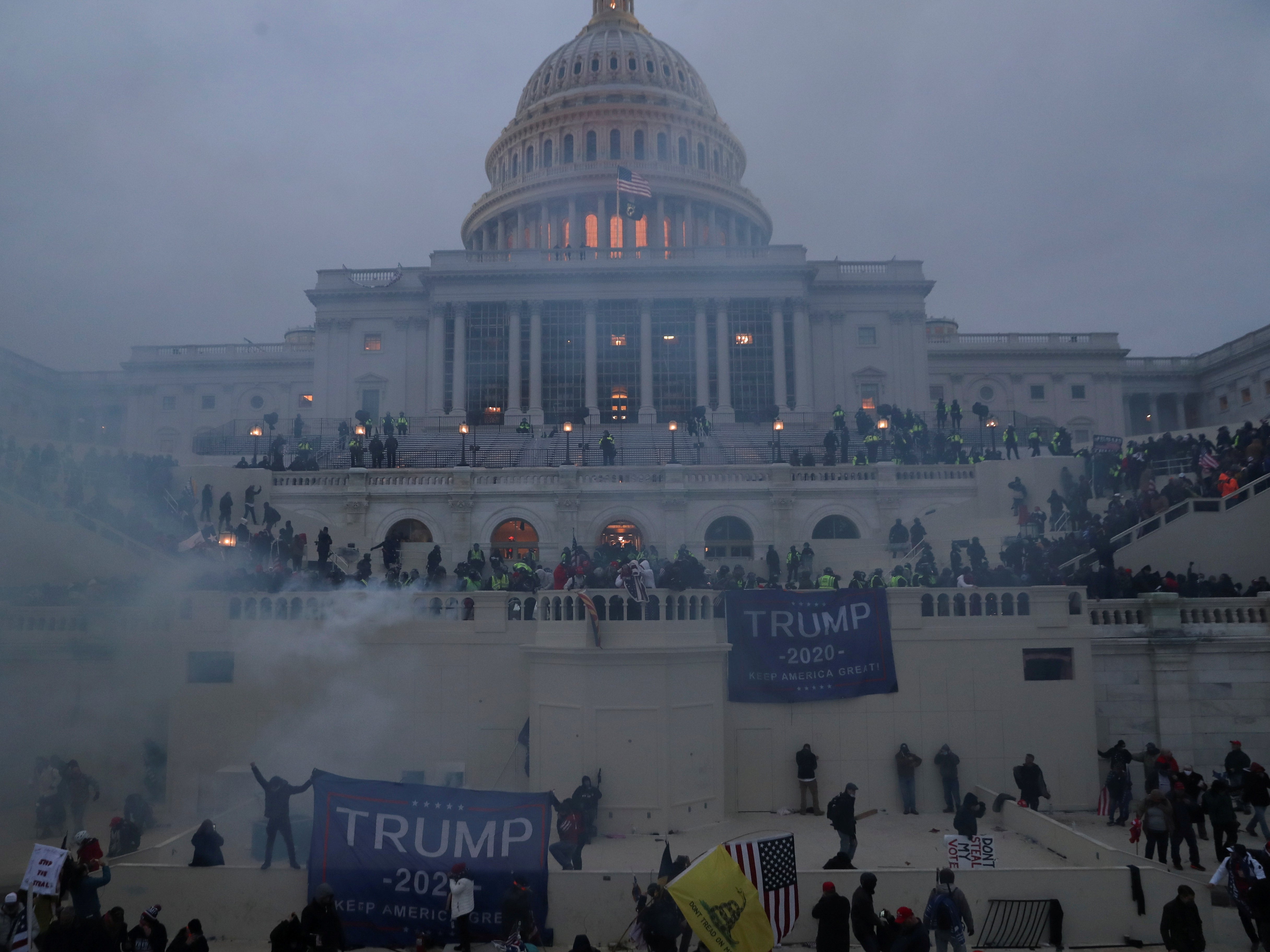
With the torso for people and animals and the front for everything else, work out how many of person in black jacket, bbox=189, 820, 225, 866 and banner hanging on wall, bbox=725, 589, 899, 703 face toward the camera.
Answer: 1

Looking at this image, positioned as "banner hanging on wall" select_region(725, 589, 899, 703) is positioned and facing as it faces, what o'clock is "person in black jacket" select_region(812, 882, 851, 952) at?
The person in black jacket is roughly at 12 o'clock from the banner hanging on wall.

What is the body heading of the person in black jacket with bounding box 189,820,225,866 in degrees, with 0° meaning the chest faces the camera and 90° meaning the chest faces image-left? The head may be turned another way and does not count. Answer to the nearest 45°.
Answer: approximately 180°

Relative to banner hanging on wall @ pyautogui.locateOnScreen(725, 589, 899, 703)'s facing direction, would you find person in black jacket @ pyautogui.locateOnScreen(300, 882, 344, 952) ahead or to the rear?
ahead

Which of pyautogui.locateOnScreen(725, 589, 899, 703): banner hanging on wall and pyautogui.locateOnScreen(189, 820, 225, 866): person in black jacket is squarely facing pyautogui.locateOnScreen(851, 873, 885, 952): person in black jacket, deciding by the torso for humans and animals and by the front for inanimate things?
the banner hanging on wall

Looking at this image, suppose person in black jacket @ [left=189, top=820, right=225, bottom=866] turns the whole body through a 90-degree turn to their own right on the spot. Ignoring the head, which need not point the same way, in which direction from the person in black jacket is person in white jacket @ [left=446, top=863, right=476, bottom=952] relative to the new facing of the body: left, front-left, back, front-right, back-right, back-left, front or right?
front-right

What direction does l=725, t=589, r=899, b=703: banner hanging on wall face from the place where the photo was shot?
facing the viewer

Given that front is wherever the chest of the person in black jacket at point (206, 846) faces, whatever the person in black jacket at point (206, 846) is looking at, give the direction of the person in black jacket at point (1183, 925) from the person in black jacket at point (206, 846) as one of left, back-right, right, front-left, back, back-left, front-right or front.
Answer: back-right

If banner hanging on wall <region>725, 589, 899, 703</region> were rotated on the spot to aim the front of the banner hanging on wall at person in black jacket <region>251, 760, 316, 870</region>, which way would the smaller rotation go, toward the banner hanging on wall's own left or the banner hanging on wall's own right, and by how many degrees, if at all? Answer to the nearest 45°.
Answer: approximately 45° to the banner hanging on wall's own right

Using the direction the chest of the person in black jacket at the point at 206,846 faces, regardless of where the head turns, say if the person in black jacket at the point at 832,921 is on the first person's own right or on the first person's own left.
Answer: on the first person's own right

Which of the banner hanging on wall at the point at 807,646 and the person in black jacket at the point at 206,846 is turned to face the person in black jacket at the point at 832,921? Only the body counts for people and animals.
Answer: the banner hanging on wall
